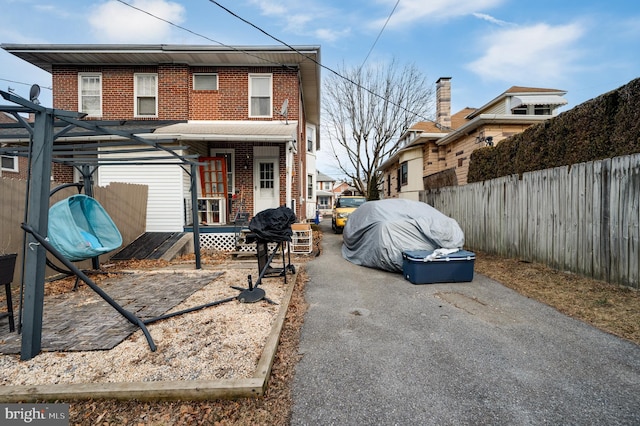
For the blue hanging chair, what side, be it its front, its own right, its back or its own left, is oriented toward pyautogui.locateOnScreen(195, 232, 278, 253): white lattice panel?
left

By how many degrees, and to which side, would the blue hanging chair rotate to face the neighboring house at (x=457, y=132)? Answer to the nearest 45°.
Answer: approximately 45° to its left

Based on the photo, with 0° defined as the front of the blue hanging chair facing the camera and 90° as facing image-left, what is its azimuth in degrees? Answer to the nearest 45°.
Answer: approximately 315°

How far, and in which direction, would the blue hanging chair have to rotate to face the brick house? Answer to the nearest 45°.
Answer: approximately 90° to its left

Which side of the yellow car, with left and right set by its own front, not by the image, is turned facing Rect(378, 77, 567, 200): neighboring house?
left

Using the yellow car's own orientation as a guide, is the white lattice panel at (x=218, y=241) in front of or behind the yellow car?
in front
